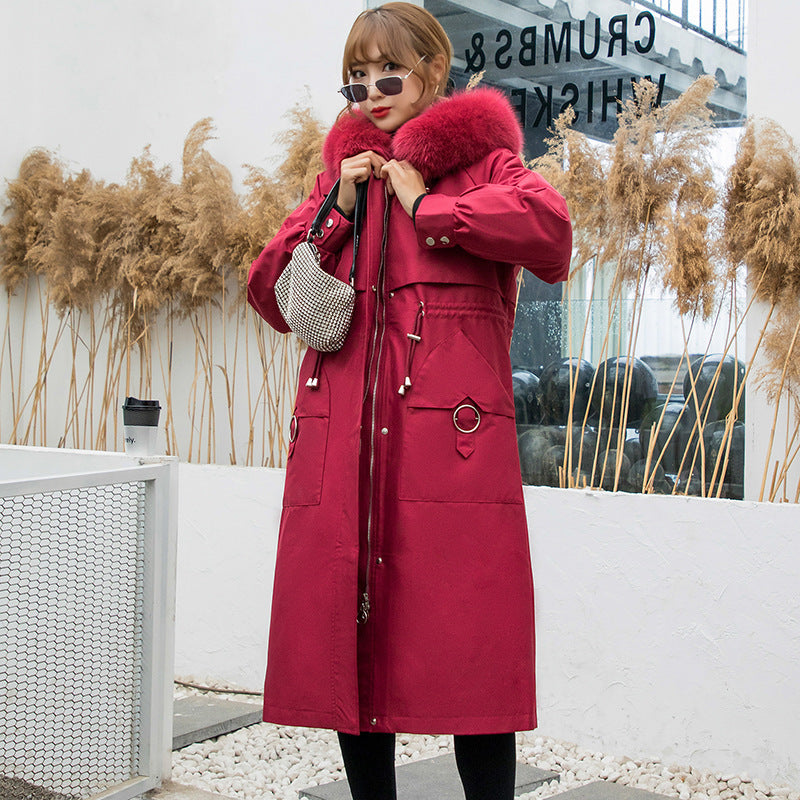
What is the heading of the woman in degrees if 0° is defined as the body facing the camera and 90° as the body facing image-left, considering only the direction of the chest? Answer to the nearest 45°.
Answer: approximately 45°

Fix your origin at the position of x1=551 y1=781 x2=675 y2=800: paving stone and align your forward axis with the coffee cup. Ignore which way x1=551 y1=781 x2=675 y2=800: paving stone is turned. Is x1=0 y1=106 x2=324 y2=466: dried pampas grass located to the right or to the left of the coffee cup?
right

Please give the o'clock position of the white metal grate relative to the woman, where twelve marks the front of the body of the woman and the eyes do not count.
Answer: The white metal grate is roughly at 3 o'clock from the woman.

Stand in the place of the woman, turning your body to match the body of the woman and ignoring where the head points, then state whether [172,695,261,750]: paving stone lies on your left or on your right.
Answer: on your right

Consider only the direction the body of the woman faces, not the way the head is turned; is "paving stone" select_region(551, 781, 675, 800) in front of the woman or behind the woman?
behind

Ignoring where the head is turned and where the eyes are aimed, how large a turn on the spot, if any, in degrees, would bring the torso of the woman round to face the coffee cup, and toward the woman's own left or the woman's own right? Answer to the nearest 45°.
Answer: approximately 90° to the woman's own right

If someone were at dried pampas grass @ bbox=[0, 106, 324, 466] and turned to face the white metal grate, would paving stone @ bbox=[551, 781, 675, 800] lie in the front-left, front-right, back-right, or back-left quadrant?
front-left
